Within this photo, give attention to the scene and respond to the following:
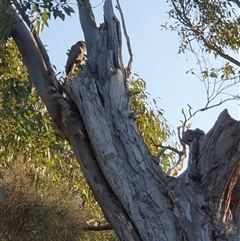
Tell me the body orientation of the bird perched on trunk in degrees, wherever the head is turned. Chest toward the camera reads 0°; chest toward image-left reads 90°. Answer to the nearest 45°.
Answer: approximately 270°
